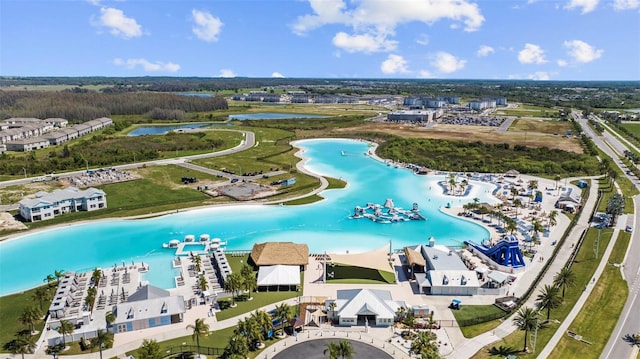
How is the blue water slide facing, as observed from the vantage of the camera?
facing away from the viewer and to the left of the viewer

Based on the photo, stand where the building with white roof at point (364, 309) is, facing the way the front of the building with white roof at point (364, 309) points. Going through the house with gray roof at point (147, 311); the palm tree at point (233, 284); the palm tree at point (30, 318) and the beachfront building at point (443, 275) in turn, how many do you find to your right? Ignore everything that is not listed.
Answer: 3

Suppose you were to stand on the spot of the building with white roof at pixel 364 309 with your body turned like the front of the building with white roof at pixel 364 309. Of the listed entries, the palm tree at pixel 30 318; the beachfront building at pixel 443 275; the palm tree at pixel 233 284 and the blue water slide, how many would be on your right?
2

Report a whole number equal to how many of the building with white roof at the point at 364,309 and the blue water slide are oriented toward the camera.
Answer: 1

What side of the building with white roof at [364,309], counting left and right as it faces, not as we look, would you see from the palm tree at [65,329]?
right

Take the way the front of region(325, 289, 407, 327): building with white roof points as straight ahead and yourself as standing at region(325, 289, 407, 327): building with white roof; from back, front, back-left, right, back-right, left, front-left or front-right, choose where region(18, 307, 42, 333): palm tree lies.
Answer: right

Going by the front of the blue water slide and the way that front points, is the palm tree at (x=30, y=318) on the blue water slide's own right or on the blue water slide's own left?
on the blue water slide's own left

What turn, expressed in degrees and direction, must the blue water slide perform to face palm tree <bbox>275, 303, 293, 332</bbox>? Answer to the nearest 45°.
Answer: approximately 90° to its left

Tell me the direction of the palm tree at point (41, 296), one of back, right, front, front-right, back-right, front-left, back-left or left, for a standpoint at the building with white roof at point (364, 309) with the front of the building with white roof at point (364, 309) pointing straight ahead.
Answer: right

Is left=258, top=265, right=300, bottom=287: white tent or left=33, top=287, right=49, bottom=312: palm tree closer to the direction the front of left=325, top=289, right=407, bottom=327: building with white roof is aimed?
the palm tree

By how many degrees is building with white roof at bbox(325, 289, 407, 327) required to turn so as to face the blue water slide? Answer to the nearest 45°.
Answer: approximately 135° to its left

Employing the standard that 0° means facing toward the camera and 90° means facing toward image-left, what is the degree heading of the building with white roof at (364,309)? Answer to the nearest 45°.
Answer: approximately 0°
